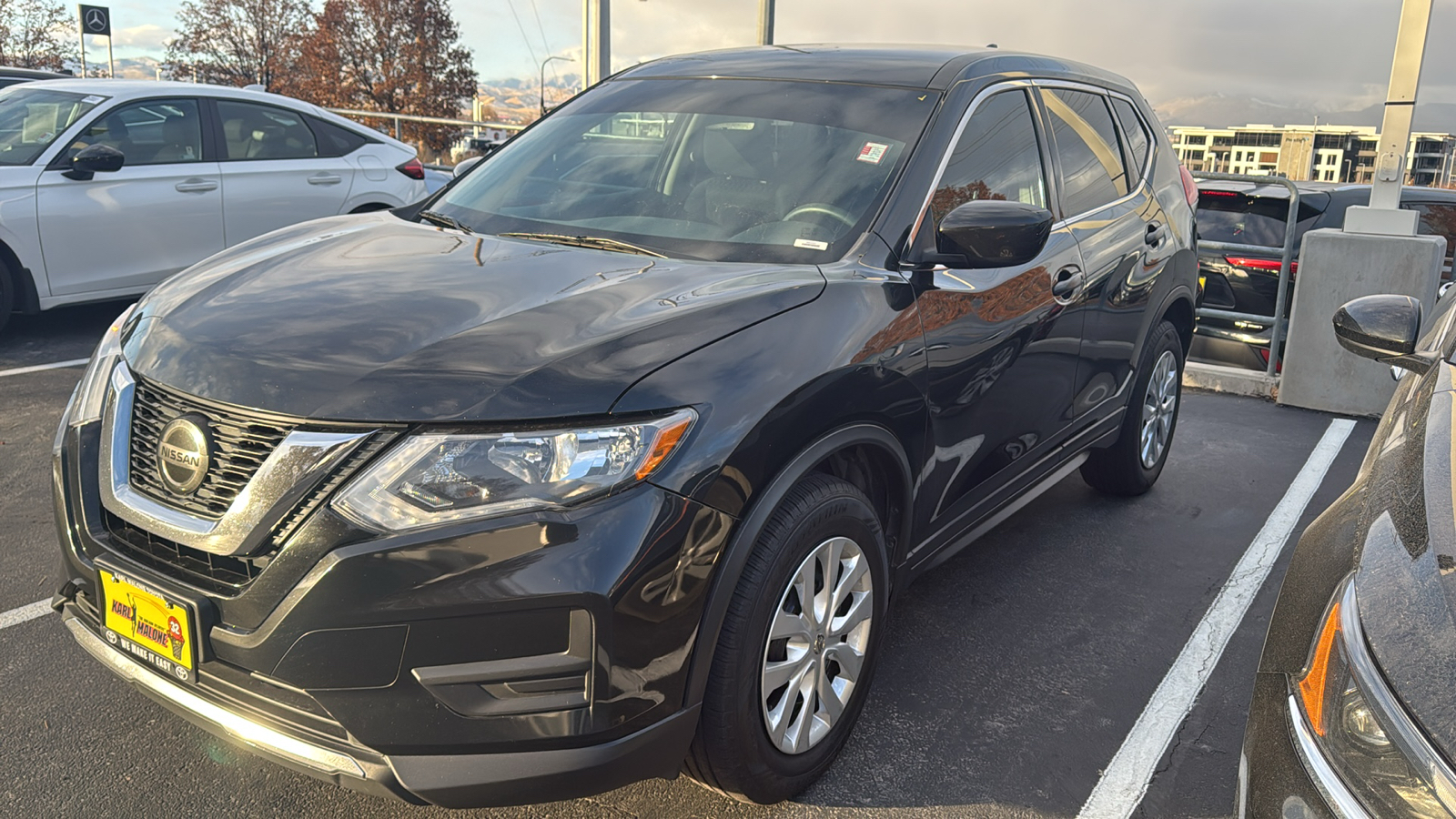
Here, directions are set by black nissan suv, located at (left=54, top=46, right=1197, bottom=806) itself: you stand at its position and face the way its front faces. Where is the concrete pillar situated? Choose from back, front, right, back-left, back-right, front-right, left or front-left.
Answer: back

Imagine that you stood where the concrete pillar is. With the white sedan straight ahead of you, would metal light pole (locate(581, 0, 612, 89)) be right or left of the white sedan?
right

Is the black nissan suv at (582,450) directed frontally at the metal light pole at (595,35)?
no

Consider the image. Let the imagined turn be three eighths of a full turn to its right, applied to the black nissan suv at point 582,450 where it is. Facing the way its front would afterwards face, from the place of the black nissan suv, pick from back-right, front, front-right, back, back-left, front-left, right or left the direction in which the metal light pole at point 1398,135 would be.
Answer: front-right

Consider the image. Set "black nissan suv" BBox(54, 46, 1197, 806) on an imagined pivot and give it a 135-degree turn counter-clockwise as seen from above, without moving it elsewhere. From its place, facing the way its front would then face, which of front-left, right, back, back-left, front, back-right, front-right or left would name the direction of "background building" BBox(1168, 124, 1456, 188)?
front-left

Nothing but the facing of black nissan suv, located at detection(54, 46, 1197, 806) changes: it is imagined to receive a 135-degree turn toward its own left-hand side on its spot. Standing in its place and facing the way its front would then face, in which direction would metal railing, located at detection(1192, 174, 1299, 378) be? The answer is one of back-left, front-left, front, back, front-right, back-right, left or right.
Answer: front-left

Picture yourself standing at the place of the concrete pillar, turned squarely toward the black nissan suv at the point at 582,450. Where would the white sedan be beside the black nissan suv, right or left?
right

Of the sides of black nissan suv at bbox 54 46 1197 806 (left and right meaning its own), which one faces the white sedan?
right

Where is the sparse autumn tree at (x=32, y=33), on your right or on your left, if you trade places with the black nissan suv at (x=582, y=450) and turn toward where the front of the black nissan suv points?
on your right

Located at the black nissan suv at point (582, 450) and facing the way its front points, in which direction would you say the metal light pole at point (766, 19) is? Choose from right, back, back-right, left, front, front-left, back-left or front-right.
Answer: back-right

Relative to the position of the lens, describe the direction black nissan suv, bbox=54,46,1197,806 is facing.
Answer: facing the viewer and to the left of the viewer
